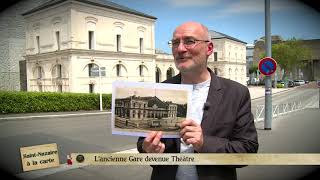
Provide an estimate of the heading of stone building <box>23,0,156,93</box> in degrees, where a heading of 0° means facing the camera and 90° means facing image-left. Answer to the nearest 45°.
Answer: approximately 315°

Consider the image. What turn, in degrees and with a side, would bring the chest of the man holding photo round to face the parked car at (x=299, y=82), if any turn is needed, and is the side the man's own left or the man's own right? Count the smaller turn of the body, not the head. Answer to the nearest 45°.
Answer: approximately 180°

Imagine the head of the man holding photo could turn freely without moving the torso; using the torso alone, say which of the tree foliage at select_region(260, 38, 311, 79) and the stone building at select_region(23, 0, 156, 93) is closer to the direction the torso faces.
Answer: the stone building

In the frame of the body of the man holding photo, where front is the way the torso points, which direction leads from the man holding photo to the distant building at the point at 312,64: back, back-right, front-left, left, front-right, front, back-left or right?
back

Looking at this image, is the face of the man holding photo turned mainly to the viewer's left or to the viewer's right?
to the viewer's left

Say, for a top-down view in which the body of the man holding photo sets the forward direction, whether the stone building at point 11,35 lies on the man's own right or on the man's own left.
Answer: on the man's own right

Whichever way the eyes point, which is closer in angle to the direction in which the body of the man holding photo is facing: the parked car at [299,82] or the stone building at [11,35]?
the stone building
